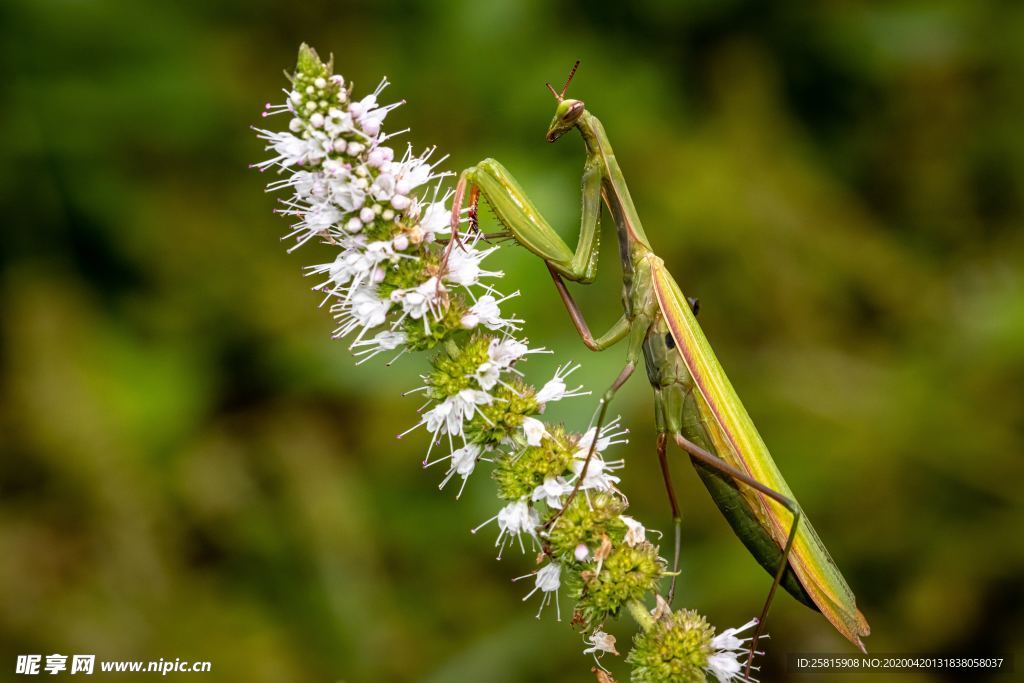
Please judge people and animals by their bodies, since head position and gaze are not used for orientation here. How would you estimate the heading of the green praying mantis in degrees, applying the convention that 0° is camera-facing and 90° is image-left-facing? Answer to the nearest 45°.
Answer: approximately 90°
